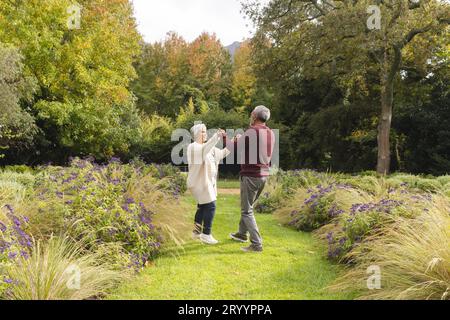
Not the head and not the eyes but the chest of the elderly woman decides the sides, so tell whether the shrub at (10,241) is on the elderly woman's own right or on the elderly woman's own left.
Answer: on the elderly woman's own right

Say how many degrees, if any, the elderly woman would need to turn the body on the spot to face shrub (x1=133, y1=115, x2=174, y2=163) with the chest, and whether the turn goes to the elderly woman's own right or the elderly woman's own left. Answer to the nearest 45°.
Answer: approximately 90° to the elderly woman's own left

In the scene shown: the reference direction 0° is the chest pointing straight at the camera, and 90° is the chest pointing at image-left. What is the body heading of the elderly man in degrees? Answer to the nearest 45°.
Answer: approximately 135°

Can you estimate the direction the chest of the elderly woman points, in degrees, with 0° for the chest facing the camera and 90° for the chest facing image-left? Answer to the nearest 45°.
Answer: approximately 270°

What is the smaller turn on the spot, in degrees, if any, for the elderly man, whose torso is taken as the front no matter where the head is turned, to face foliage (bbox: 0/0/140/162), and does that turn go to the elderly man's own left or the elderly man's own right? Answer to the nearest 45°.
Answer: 0° — they already face it

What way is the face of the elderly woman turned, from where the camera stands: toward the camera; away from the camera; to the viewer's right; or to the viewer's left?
to the viewer's right

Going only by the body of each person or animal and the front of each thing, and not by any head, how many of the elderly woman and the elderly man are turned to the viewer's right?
1

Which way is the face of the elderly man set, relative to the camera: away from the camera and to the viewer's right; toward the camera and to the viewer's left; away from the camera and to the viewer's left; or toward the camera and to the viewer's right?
away from the camera and to the viewer's left

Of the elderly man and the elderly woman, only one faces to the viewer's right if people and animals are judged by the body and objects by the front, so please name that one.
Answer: the elderly woman

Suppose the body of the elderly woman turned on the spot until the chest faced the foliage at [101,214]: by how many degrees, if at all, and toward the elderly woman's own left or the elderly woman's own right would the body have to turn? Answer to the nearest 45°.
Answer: approximately 135° to the elderly woman's own right
